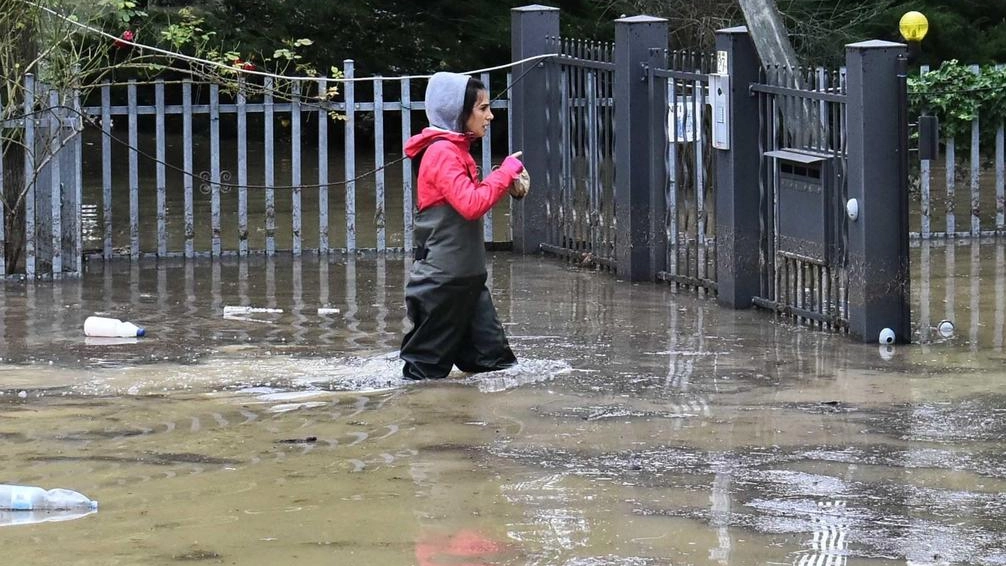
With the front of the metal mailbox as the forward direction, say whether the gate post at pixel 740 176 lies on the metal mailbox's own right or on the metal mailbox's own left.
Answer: on the metal mailbox's own right

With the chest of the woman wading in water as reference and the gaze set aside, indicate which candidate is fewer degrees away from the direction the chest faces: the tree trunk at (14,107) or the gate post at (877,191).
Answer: the gate post

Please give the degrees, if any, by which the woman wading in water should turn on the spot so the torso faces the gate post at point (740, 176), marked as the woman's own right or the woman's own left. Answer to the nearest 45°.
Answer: approximately 45° to the woman's own left

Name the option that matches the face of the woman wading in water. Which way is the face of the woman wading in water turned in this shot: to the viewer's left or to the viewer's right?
to the viewer's right

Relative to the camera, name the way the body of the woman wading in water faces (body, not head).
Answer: to the viewer's right

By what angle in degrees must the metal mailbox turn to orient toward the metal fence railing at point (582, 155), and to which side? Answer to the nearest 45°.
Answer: approximately 90° to its right

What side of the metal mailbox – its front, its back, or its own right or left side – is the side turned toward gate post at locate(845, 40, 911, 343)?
left

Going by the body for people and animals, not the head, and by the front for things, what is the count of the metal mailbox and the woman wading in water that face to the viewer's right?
1

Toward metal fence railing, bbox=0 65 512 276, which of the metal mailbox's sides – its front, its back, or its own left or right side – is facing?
right

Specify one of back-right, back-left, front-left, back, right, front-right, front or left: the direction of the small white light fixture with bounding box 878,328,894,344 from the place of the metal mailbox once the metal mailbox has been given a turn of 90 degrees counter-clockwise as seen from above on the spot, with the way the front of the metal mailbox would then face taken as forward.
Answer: front

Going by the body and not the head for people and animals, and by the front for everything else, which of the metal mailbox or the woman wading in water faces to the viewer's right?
the woman wading in water

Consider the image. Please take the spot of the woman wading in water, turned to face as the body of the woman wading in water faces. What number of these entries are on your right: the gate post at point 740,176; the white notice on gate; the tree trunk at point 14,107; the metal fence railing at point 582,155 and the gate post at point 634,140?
0

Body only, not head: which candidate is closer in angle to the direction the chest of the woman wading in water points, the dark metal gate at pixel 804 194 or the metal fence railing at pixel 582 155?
the dark metal gate

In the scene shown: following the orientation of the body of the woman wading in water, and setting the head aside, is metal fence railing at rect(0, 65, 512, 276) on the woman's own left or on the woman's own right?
on the woman's own left

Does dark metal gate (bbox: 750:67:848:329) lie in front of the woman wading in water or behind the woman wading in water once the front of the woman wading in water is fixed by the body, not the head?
in front

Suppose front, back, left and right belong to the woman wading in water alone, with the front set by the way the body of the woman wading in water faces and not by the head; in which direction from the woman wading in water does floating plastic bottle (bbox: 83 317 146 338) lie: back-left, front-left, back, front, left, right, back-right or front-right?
back-left

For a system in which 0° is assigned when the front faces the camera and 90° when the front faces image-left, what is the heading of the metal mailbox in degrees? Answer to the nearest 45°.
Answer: approximately 45°
